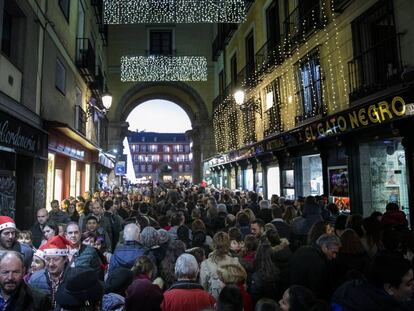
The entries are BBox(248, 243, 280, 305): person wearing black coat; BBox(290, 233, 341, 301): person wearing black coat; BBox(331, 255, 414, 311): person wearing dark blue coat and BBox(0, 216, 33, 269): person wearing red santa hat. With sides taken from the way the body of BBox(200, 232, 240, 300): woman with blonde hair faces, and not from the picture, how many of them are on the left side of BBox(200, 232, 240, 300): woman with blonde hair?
1

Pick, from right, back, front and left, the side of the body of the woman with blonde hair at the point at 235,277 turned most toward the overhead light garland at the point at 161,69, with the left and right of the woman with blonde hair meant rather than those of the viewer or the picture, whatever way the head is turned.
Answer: front

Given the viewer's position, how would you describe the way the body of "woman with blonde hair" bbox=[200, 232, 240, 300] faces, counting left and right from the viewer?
facing away from the viewer

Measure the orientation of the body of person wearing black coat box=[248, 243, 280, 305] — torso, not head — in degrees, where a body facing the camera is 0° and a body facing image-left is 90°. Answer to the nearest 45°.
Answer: approximately 180°

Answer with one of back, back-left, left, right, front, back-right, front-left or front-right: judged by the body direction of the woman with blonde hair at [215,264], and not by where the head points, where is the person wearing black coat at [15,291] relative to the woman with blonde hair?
back-left

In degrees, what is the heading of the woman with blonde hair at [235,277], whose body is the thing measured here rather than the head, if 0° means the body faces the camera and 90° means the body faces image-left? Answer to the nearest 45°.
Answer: approximately 180°

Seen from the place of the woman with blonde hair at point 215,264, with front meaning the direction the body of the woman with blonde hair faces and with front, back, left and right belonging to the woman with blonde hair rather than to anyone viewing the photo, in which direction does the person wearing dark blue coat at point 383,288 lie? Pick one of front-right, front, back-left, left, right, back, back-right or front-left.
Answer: back-right

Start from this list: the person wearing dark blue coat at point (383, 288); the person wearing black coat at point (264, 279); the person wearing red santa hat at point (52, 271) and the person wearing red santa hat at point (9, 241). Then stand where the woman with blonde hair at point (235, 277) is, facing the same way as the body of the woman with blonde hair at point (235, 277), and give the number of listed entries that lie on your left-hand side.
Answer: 2

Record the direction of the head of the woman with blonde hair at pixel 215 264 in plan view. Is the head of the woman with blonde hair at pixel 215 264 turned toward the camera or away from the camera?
away from the camera

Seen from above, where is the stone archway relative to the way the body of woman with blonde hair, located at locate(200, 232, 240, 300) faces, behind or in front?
in front

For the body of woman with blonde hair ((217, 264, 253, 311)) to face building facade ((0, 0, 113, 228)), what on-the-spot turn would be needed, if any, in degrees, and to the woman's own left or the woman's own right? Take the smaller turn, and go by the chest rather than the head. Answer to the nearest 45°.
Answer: approximately 45° to the woman's own left

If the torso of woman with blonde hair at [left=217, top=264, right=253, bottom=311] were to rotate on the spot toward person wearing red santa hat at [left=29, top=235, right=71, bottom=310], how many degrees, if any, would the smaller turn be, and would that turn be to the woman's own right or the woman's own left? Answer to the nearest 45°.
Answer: approximately 90° to the woman's own left

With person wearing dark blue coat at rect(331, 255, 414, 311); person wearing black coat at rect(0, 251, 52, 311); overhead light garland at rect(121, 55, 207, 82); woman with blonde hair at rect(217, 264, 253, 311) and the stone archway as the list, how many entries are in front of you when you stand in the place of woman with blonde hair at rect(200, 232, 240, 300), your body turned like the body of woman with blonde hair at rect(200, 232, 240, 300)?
2
